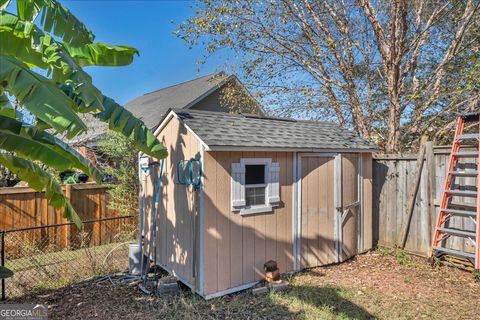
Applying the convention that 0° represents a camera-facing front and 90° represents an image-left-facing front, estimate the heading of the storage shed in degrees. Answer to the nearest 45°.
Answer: approximately 315°

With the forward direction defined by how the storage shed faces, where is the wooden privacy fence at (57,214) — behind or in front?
behind

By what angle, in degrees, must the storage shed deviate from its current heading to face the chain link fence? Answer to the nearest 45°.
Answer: approximately 135° to its right

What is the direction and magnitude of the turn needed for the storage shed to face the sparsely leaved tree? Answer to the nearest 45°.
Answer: approximately 90° to its left

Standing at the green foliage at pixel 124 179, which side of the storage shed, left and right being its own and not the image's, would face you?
back
